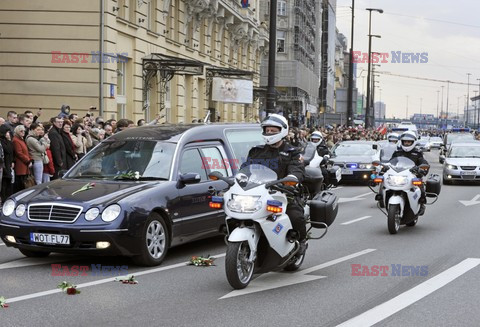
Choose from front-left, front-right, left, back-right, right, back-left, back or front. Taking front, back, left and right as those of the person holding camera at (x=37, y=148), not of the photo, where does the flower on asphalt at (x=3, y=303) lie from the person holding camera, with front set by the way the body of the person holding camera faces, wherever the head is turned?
right

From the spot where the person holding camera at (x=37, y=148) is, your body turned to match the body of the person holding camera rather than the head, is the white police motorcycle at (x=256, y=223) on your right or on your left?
on your right

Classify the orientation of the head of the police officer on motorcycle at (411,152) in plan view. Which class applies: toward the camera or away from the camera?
toward the camera

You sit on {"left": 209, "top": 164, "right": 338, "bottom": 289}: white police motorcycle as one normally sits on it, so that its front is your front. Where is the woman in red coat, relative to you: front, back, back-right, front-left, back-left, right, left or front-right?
right

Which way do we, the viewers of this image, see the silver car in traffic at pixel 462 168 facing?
facing the viewer

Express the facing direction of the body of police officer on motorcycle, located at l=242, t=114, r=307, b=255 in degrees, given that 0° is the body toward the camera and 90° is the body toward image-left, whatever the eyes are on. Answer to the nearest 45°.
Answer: approximately 45°

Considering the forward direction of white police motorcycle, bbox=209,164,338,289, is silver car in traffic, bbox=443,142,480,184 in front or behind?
behind

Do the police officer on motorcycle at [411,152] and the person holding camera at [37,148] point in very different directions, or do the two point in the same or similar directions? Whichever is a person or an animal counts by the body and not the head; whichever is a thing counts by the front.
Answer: very different directions

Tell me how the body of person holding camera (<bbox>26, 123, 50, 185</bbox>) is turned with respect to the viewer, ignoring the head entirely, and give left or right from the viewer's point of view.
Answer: facing to the right of the viewer

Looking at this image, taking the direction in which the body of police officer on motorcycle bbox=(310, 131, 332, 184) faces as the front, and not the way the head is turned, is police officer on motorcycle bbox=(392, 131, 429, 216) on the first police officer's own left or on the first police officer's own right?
on the first police officer's own left

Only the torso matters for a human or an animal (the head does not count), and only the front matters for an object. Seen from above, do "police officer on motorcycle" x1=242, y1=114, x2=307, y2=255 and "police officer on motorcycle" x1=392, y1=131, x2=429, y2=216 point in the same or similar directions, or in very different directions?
same or similar directions

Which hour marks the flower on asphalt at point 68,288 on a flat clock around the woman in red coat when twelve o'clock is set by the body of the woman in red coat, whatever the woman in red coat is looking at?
The flower on asphalt is roughly at 3 o'clock from the woman in red coat.
